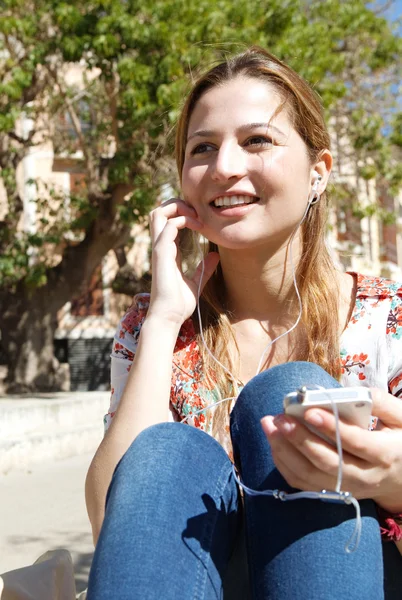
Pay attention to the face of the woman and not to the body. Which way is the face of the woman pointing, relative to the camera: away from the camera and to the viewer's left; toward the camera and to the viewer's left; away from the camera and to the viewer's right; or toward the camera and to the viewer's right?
toward the camera and to the viewer's left

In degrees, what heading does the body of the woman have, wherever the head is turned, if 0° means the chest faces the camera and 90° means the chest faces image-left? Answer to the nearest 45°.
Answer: approximately 0°

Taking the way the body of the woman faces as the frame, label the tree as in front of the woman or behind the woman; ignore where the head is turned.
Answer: behind
